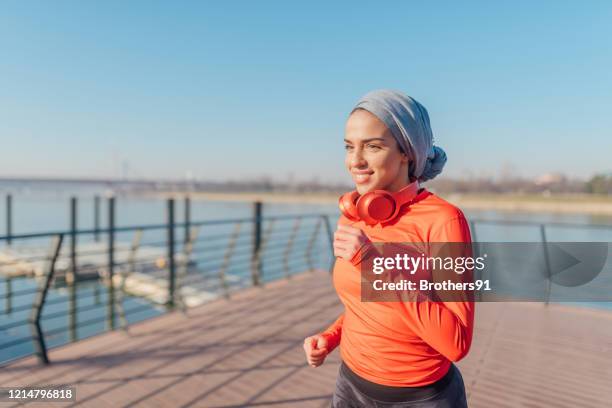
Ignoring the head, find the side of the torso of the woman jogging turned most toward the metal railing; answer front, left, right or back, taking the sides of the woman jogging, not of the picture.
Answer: right

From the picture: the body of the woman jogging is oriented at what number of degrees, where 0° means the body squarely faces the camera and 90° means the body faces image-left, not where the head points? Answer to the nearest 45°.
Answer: approximately 45°
